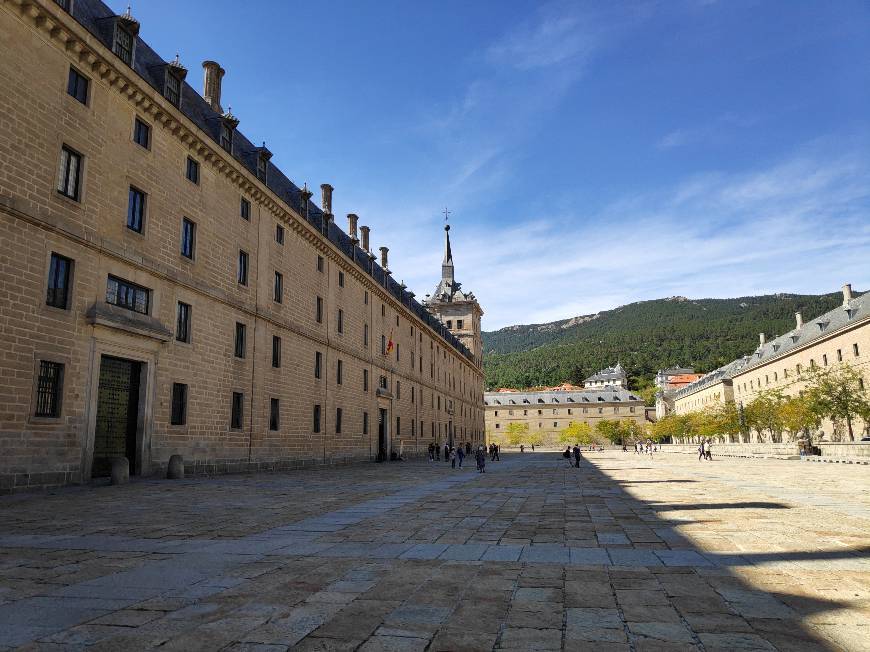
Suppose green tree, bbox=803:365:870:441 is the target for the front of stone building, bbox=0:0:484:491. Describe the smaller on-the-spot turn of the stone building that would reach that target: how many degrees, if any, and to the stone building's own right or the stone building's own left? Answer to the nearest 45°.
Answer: approximately 45° to the stone building's own left

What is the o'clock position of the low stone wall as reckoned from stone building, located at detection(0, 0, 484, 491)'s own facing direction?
The low stone wall is roughly at 10 o'clock from the stone building.

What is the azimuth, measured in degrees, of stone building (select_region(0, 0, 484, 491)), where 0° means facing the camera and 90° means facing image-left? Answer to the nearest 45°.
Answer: approximately 315°
